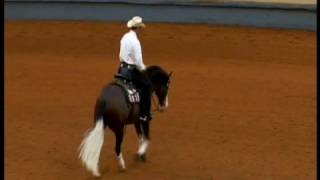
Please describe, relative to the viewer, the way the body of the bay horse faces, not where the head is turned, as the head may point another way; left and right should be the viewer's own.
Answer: facing away from the viewer and to the right of the viewer
